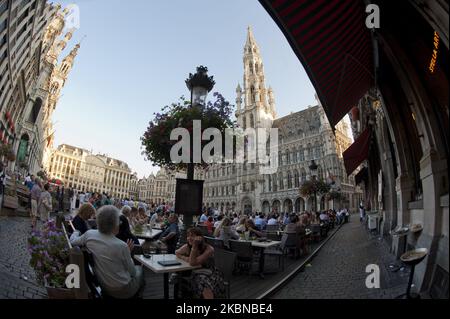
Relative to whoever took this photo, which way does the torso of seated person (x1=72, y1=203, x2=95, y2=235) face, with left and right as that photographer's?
facing away from the viewer and to the right of the viewer

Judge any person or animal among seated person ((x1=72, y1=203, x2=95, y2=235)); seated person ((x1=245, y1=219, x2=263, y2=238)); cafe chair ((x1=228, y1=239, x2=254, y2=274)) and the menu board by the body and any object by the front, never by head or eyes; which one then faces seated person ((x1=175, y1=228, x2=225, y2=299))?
the menu board

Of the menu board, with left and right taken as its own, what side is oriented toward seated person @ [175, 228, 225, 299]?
front

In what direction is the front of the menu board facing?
toward the camera

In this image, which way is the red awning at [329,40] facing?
to the viewer's left

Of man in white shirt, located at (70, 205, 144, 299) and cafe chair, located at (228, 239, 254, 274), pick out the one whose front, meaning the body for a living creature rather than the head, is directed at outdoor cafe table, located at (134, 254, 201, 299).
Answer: the man in white shirt

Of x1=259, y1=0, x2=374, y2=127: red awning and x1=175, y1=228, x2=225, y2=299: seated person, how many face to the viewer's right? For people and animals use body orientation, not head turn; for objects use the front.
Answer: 0

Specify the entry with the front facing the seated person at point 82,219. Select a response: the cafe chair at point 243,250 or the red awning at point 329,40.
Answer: the red awning

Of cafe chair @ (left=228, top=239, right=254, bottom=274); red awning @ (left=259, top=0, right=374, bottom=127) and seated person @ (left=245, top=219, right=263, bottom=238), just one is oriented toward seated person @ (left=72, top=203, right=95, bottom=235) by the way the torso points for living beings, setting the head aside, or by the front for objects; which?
the red awning

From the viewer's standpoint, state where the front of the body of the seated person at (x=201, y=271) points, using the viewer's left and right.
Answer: facing the viewer and to the left of the viewer
